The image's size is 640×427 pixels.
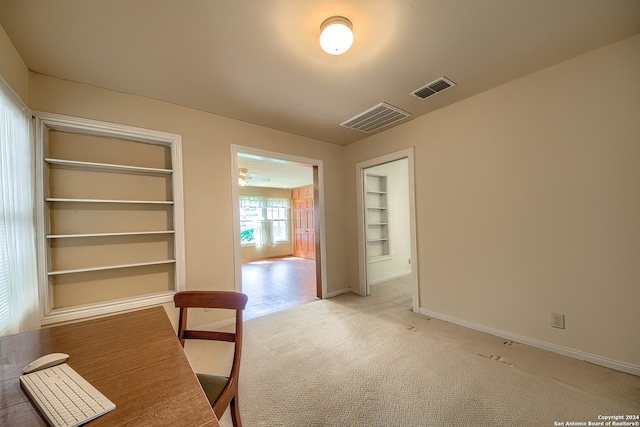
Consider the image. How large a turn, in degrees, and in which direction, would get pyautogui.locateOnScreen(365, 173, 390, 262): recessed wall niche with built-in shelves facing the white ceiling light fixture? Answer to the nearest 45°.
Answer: approximately 45° to its right

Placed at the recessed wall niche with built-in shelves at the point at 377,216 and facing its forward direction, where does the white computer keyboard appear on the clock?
The white computer keyboard is roughly at 2 o'clock from the recessed wall niche with built-in shelves.

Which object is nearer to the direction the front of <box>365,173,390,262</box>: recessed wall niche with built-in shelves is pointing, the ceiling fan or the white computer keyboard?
the white computer keyboard

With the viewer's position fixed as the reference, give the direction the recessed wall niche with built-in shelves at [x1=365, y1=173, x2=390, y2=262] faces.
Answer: facing the viewer and to the right of the viewer

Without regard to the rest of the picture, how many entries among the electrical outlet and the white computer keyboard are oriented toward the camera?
1

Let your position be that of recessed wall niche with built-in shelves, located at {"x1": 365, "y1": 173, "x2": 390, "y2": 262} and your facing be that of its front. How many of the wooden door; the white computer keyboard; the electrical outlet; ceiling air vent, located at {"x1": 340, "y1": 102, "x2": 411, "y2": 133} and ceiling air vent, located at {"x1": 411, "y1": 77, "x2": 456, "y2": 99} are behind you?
1
